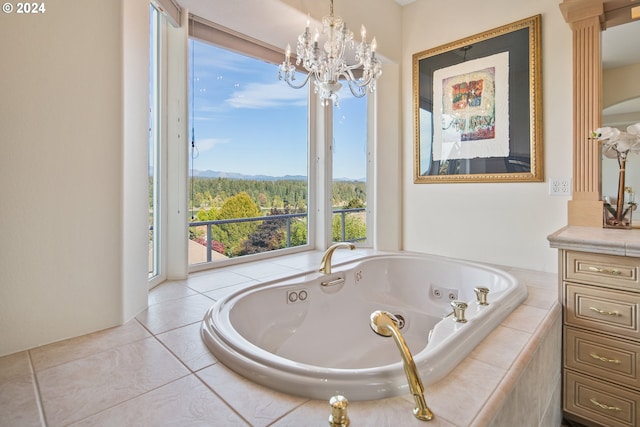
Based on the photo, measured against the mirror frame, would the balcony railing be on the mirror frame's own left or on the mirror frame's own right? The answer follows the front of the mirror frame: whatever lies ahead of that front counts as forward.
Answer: on the mirror frame's own right

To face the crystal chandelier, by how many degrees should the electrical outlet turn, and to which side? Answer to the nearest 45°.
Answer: approximately 45° to its right

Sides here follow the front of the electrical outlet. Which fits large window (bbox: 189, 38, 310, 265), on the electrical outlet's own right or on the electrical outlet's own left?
on the electrical outlet's own right

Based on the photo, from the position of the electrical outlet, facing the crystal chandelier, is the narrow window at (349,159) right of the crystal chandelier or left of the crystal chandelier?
right

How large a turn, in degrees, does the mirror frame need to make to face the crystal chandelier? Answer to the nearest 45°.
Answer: approximately 45° to its right

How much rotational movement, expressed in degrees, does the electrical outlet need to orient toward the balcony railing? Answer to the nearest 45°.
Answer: approximately 90° to its right
